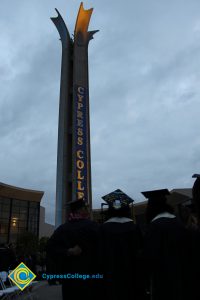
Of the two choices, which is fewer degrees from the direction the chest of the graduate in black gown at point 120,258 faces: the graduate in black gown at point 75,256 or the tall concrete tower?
the tall concrete tower

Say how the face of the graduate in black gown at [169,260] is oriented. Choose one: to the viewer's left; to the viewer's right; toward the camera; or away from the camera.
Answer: away from the camera

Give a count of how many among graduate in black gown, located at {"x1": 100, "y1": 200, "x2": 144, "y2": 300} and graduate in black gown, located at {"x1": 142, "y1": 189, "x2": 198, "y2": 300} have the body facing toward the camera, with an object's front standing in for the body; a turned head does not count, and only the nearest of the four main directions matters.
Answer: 0

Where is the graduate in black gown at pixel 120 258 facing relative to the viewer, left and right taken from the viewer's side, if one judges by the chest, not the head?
facing away from the viewer

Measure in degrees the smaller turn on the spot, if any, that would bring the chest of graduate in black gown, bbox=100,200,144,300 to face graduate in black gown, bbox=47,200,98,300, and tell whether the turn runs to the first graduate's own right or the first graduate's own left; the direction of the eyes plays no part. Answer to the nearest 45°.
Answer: approximately 90° to the first graduate's own left

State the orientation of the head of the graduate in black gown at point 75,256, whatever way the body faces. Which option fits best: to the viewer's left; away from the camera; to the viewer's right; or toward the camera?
away from the camera

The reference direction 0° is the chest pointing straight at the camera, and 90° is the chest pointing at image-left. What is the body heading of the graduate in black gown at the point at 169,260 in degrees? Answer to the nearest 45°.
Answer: approximately 135°

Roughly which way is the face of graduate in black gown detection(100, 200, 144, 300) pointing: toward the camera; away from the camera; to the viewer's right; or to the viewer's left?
away from the camera
